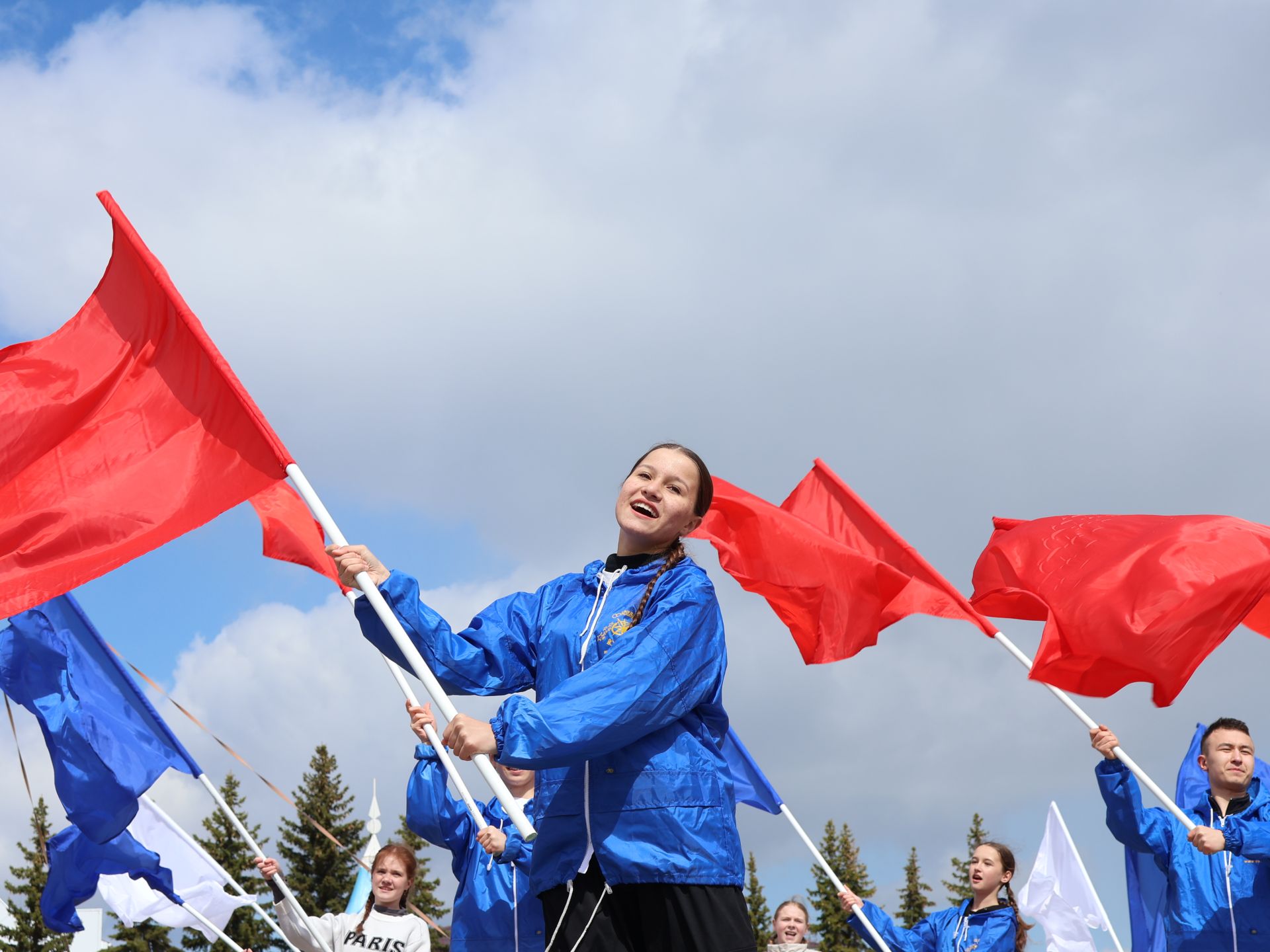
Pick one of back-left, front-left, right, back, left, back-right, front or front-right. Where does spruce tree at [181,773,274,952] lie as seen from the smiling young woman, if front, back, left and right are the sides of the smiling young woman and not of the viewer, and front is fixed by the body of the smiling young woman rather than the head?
back-right

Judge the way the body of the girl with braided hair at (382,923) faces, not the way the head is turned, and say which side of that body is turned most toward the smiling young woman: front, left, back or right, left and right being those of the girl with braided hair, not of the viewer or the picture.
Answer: front

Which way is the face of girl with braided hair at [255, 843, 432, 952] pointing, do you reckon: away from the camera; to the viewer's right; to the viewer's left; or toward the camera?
toward the camera

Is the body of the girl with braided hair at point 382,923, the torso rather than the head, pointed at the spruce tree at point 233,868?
no

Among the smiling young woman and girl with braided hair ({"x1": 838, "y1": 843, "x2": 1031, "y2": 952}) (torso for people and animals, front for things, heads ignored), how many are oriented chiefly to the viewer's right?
0

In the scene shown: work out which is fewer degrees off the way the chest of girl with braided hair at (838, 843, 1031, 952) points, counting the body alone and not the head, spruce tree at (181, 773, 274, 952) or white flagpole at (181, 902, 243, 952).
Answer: the white flagpole

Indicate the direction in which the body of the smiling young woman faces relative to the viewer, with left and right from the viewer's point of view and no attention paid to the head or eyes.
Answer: facing the viewer and to the left of the viewer

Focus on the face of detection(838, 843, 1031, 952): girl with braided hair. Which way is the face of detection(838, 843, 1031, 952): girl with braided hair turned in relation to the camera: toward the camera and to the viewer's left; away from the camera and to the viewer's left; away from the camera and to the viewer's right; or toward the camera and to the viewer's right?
toward the camera and to the viewer's left

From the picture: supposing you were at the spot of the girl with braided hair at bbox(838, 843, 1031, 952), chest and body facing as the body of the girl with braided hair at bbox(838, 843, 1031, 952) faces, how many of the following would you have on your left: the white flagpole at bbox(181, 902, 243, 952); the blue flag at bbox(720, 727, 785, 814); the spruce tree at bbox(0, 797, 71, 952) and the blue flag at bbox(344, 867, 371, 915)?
0

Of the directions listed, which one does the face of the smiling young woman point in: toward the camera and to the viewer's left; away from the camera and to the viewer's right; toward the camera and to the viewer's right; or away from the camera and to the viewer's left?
toward the camera and to the viewer's left

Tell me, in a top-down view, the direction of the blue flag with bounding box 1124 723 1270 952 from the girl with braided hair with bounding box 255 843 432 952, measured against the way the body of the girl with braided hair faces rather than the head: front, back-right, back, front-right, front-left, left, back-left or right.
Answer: left

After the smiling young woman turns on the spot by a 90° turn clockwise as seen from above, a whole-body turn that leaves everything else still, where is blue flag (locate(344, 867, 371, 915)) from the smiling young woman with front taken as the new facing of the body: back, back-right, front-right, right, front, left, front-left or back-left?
front-right

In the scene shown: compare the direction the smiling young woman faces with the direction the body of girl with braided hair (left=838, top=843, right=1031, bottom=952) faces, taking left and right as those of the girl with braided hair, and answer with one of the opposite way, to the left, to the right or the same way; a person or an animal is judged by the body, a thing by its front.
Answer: the same way

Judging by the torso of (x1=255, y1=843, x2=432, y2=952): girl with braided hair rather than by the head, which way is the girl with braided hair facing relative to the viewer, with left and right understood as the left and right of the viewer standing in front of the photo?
facing the viewer

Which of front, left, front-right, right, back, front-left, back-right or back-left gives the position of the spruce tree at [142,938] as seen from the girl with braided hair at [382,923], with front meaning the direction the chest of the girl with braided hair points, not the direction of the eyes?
back

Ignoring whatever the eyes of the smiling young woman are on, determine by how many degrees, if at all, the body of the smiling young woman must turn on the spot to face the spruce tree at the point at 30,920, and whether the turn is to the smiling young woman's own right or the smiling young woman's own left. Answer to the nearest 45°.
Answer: approximately 135° to the smiling young woman's own right
